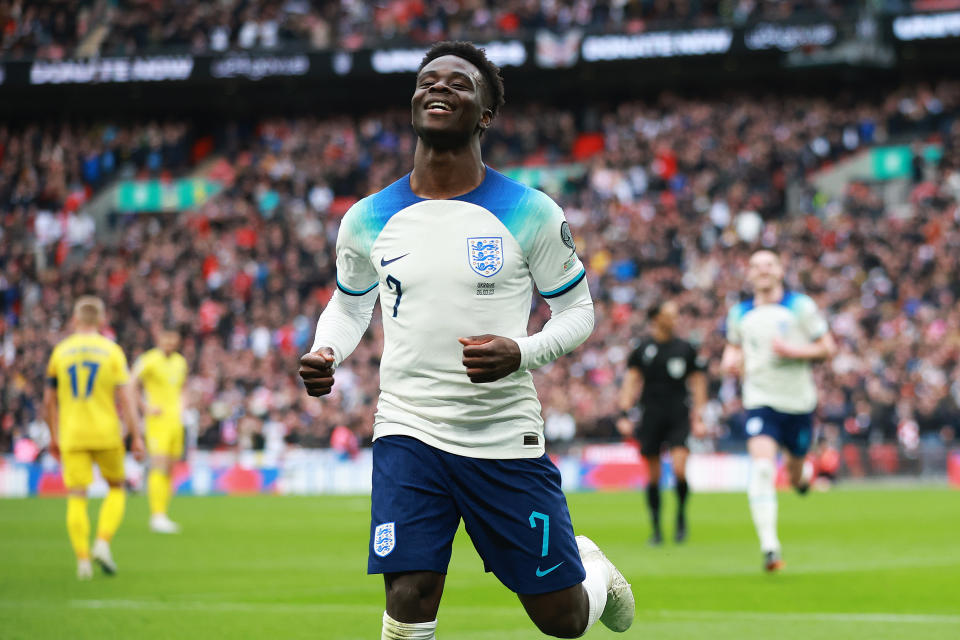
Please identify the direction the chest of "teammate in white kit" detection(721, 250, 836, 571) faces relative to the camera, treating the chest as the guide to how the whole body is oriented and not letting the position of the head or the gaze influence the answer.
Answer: toward the camera

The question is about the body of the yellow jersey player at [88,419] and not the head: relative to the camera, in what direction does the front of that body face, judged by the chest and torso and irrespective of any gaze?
away from the camera

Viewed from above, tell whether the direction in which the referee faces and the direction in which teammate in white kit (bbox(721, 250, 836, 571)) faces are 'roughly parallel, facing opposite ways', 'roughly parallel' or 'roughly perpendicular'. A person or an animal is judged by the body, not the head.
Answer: roughly parallel

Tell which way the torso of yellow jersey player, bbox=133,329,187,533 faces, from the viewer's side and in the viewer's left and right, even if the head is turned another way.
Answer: facing the viewer and to the right of the viewer

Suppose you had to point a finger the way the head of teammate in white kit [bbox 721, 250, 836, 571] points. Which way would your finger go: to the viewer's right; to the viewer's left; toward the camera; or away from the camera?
toward the camera

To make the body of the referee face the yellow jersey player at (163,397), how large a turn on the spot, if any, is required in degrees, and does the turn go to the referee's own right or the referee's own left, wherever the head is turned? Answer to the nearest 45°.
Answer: approximately 90° to the referee's own right

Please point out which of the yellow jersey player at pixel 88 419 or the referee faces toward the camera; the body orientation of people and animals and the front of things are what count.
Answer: the referee

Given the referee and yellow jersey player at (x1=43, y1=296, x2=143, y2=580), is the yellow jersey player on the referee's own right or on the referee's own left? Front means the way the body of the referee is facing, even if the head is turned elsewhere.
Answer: on the referee's own right

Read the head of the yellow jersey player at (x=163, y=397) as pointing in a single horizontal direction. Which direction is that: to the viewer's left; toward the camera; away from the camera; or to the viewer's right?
toward the camera

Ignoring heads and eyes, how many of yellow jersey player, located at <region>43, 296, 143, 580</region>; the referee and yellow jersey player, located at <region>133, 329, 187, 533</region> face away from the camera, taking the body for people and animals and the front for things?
1

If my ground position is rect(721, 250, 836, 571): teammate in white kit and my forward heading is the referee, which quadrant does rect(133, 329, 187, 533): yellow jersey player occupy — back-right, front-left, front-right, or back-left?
front-left

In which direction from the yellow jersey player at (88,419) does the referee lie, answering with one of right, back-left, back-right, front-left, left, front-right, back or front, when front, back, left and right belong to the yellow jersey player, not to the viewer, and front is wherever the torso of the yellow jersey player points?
right

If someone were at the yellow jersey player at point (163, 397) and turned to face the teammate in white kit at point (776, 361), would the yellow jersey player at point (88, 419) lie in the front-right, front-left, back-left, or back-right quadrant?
front-right

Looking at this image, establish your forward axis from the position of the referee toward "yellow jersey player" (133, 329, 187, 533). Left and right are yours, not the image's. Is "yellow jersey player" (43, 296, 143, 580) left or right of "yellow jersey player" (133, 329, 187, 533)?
left
